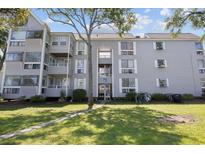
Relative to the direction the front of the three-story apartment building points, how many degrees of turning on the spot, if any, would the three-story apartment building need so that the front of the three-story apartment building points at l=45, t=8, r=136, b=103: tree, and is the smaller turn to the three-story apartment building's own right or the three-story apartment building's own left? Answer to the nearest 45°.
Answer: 0° — it already faces it

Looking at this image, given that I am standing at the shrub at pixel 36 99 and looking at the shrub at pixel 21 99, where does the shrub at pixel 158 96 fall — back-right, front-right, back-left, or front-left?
back-right

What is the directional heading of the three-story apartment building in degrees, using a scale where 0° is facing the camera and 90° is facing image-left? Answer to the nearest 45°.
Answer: approximately 0°

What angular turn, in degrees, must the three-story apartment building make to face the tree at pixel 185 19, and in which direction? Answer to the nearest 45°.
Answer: approximately 45° to its left

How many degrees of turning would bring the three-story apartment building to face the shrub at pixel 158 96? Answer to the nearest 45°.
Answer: approximately 90° to its left

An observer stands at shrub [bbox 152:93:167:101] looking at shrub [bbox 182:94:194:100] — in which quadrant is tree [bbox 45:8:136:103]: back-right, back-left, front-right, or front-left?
back-right
